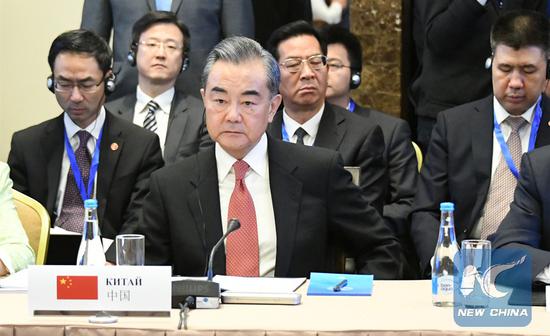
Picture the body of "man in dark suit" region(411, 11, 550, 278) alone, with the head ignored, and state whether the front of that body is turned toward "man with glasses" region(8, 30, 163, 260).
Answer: no

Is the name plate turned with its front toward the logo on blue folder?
no

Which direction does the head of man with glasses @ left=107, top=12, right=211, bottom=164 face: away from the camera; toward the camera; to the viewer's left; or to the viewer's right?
toward the camera

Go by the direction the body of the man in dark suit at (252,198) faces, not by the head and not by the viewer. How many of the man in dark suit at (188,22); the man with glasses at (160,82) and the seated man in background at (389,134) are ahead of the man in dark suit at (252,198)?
0

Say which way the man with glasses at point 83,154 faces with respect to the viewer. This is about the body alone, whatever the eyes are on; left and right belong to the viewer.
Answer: facing the viewer

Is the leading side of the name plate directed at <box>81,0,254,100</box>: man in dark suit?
no

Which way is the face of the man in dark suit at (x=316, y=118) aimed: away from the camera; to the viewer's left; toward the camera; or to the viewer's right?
toward the camera

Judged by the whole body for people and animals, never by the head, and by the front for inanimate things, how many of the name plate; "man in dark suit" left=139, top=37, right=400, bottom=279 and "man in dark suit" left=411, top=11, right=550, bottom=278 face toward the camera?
3

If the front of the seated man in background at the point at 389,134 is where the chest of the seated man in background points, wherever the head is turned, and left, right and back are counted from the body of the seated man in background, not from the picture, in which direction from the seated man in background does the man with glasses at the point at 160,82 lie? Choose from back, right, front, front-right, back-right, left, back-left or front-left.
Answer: front-right

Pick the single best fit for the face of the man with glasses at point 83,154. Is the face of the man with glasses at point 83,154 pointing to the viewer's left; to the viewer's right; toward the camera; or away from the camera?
toward the camera

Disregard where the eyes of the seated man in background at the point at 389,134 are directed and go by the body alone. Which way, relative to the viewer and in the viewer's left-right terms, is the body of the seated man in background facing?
facing the viewer and to the left of the viewer

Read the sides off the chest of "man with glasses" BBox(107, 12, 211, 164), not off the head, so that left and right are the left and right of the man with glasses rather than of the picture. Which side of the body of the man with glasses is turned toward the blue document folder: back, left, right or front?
front

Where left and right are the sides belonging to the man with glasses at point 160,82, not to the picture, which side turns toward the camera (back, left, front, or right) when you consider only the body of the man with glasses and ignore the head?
front
